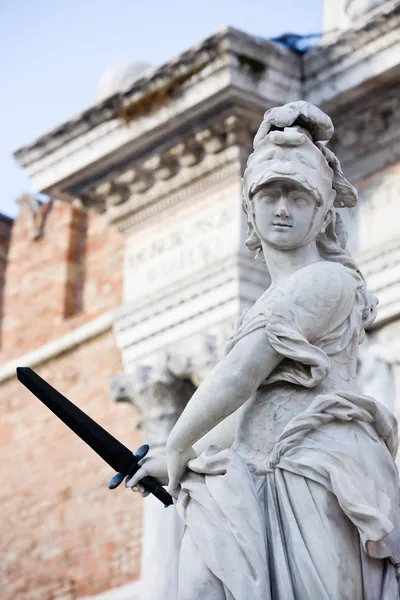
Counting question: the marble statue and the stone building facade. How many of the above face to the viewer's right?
0

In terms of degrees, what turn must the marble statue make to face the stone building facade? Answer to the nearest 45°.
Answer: approximately 135° to its right

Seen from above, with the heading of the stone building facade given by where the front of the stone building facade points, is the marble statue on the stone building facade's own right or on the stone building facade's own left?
on the stone building facade's own left

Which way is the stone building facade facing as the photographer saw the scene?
facing the viewer and to the left of the viewer

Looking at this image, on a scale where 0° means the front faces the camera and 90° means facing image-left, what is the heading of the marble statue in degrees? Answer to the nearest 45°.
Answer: approximately 45°

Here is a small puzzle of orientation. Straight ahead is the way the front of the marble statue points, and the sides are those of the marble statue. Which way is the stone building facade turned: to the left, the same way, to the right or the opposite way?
the same way
